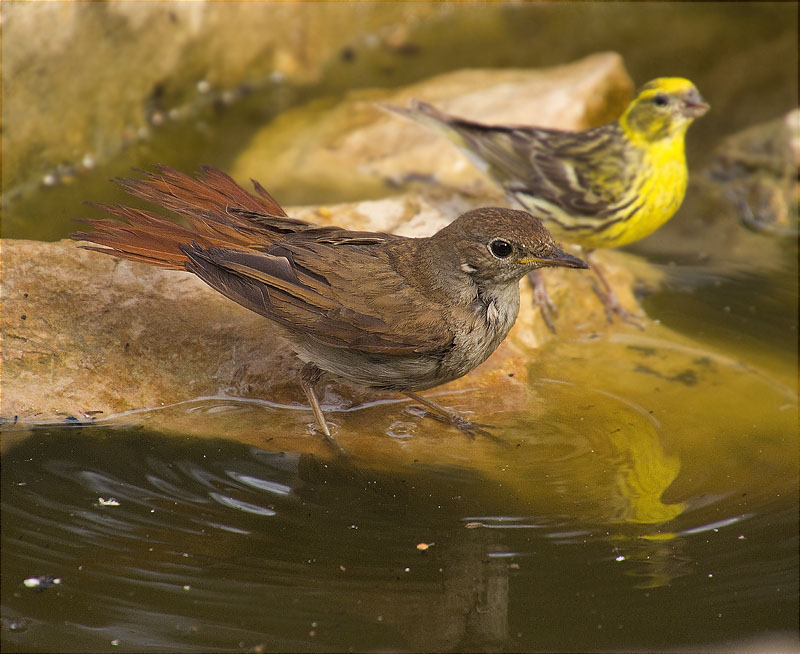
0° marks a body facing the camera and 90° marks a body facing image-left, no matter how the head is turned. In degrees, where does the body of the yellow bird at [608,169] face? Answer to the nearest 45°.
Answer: approximately 270°

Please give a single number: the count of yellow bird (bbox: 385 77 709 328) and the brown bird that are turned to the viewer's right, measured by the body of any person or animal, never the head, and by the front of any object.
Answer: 2

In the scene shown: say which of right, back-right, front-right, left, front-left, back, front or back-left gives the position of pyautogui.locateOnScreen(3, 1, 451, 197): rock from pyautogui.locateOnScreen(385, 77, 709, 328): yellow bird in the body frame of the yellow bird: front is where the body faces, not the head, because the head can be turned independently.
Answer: back

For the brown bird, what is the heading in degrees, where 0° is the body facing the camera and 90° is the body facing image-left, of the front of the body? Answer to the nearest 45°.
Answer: approximately 270°
